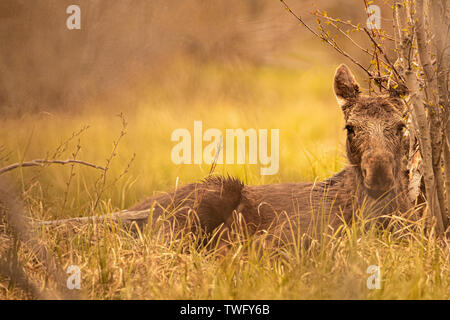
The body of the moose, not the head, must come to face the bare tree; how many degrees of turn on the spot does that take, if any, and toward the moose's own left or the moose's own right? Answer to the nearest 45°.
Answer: approximately 45° to the moose's own right

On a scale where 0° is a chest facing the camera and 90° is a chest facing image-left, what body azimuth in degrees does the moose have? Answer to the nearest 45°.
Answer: approximately 270°
